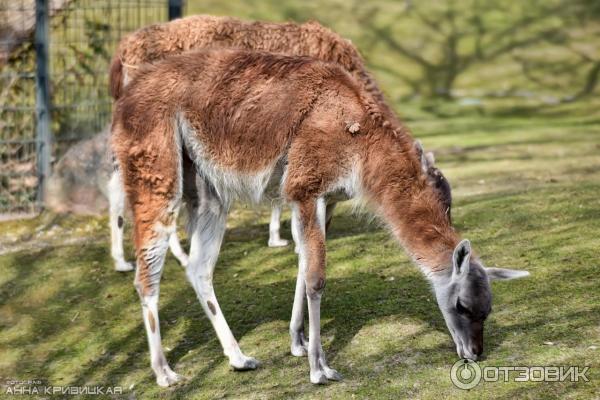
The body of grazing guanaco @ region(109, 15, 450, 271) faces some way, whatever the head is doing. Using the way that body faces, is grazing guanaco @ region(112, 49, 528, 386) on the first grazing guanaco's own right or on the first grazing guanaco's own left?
on the first grazing guanaco's own right

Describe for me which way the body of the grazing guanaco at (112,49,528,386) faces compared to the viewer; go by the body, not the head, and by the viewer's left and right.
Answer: facing to the right of the viewer

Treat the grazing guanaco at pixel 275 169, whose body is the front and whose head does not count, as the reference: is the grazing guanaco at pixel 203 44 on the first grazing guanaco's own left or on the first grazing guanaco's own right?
on the first grazing guanaco's own left

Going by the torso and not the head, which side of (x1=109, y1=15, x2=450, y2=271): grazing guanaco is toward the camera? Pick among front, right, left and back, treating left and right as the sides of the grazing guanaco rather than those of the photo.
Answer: right

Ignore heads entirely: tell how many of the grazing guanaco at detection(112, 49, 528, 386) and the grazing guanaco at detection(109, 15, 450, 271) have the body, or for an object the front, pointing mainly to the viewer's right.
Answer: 2

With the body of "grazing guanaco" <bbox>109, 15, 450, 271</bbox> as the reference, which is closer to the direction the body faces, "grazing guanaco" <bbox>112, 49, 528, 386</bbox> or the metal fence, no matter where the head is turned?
the grazing guanaco

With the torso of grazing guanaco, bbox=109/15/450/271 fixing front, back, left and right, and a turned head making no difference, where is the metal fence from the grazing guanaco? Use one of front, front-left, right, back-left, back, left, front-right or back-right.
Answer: back-left

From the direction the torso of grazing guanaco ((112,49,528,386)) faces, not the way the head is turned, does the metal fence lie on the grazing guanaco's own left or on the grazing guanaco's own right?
on the grazing guanaco's own left
